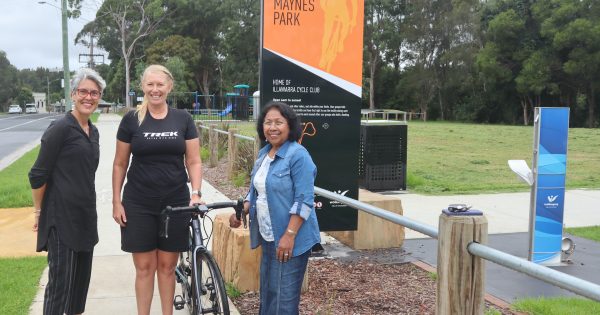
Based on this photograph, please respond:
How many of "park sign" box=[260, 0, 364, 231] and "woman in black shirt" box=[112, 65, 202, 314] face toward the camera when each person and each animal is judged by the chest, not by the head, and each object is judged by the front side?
2

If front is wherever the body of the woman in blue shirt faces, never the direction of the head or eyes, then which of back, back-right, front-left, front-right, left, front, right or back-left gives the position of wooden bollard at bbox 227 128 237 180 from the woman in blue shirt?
back-right

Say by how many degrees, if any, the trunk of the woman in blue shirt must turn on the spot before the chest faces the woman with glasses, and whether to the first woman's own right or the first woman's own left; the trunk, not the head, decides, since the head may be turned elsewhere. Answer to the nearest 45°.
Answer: approximately 45° to the first woman's own right

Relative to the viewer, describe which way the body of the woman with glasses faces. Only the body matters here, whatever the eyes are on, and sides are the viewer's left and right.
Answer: facing the viewer and to the right of the viewer

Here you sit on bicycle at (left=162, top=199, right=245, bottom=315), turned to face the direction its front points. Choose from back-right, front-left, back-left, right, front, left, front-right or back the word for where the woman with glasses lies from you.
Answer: back-right

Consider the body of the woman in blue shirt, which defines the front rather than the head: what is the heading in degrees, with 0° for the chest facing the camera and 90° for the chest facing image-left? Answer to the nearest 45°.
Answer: approximately 45°

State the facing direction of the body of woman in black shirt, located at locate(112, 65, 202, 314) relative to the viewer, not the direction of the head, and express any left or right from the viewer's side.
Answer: facing the viewer

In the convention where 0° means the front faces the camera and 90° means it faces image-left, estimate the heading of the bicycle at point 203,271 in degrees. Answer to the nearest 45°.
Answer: approximately 315°

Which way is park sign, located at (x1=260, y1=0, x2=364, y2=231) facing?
toward the camera
